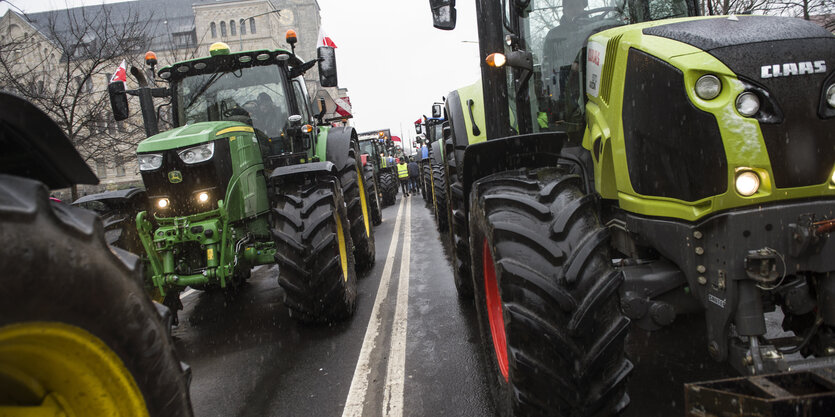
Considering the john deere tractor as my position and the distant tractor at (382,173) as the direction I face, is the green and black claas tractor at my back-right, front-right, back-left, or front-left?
back-right

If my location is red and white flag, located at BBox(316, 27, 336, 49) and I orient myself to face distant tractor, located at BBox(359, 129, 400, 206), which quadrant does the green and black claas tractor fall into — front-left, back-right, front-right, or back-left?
back-right

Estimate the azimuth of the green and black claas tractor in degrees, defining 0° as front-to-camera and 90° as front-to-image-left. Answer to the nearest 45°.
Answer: approximately 315°

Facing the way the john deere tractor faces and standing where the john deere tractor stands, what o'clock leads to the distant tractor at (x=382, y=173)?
The distant tractor is roughly at 5 o'clock from the john deere tractor.

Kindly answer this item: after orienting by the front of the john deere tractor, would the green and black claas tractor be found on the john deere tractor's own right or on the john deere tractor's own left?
on the john deere tractor's own left

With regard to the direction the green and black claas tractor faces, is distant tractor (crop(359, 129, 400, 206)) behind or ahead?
behind

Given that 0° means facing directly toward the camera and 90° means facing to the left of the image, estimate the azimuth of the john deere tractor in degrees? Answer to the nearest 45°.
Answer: approximately 45°

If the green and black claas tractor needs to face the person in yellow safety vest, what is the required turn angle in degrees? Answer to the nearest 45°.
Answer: approximately 180°

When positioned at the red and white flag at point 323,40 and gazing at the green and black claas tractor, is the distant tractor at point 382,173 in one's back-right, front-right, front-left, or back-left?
back-left

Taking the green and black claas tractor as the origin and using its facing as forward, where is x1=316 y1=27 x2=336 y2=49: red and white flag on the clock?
The red and white flag is roughly at 6 o'clock from the green and black claas tractor.
